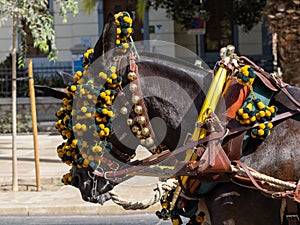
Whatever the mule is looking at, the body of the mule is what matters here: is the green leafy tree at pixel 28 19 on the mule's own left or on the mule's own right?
on the mule's own right

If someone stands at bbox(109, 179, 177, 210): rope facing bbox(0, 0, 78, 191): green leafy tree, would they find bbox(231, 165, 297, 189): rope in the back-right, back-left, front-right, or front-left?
back-right

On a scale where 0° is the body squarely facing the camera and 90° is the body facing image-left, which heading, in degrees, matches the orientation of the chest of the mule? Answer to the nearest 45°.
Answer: approximately 90°
